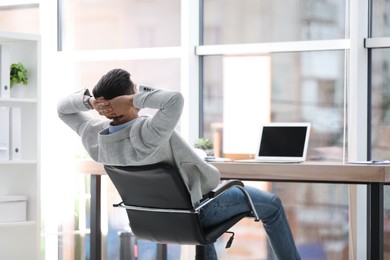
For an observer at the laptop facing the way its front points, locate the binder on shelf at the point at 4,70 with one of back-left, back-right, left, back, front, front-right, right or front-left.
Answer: right

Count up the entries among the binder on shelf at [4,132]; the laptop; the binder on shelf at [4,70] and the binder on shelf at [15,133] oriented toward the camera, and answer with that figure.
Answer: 4

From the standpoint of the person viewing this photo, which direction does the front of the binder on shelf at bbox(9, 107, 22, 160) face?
facing the viewer

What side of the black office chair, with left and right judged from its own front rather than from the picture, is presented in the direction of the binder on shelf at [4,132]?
left

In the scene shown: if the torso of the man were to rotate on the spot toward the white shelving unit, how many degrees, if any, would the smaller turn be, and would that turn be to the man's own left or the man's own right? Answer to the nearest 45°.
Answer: approximately 90° to the man's own left

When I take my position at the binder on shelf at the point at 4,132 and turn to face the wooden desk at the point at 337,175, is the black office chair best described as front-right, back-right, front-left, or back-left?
front-right

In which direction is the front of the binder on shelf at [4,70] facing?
toward the camera

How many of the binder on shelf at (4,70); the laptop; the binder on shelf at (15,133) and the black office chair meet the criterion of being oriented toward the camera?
3

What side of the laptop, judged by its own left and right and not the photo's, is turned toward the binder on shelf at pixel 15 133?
right

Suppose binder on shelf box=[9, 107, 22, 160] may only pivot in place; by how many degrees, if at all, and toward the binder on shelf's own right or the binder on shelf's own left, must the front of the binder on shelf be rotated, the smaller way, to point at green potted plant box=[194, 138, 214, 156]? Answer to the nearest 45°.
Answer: approximately 90° to the binder on shelf's own left

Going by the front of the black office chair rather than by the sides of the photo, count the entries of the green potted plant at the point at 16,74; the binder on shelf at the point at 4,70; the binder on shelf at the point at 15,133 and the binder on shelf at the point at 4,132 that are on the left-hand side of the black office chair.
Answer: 4

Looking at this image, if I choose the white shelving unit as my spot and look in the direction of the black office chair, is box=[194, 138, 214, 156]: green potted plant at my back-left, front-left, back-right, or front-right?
front-left

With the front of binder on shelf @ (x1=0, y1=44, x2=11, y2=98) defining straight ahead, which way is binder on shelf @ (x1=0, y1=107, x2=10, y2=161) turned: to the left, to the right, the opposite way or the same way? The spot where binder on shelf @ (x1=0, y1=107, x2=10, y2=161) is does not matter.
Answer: the same way

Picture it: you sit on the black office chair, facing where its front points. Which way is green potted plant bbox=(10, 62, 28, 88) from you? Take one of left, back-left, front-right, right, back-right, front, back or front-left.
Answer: left

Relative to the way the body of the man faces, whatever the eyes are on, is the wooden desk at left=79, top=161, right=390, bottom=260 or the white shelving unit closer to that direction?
the wooden desk
